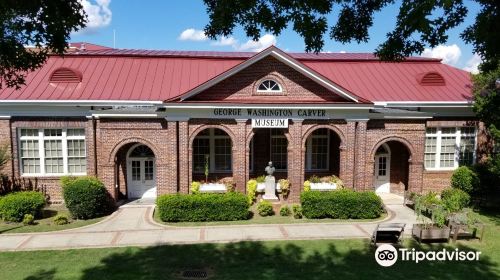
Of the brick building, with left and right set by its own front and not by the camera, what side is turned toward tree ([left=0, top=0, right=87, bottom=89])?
front

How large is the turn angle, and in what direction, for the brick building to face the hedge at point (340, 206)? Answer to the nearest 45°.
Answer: approximately 45° to its left

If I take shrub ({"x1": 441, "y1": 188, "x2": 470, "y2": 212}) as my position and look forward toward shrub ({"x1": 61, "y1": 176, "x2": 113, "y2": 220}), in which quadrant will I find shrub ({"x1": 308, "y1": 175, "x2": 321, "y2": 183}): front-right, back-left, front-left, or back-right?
front-right

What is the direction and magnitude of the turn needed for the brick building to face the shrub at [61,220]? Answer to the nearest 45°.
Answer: approximately 45° to its right

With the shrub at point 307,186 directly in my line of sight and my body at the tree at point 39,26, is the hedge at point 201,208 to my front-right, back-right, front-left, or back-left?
front-left

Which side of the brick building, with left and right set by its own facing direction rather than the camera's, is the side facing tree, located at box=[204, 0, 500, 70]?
front

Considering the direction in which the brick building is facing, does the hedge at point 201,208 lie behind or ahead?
ahead

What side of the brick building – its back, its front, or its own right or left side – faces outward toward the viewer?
front
